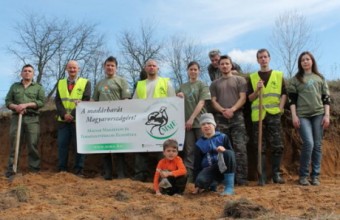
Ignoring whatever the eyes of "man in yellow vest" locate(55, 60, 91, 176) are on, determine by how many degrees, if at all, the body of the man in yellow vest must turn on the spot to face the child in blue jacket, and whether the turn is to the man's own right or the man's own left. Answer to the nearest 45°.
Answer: approximately 45° to the man's own left

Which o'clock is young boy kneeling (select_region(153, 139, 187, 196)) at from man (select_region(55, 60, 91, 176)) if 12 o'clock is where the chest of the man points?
The young boy kneeling is roughly at 11 o'clock from the man.

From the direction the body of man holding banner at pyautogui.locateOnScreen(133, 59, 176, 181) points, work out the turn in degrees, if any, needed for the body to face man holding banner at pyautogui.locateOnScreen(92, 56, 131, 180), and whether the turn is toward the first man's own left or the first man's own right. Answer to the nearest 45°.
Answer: approximately 90° to the first man's own right

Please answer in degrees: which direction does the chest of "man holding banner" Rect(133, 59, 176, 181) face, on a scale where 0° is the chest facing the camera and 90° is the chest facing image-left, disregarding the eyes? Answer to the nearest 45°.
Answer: approximately 0°

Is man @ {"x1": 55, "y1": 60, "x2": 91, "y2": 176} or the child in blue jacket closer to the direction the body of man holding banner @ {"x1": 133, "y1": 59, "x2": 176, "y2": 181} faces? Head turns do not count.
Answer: the child in blue jacket

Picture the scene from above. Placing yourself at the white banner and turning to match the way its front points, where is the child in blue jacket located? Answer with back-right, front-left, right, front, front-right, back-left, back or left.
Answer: front-left

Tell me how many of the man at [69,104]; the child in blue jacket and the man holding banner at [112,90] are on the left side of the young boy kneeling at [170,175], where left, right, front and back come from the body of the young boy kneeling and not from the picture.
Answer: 1

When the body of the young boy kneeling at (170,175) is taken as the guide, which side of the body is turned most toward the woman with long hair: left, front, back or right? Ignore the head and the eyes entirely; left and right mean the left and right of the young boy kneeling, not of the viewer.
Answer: left

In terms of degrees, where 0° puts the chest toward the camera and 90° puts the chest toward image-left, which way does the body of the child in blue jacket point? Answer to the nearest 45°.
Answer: approximately 0°
